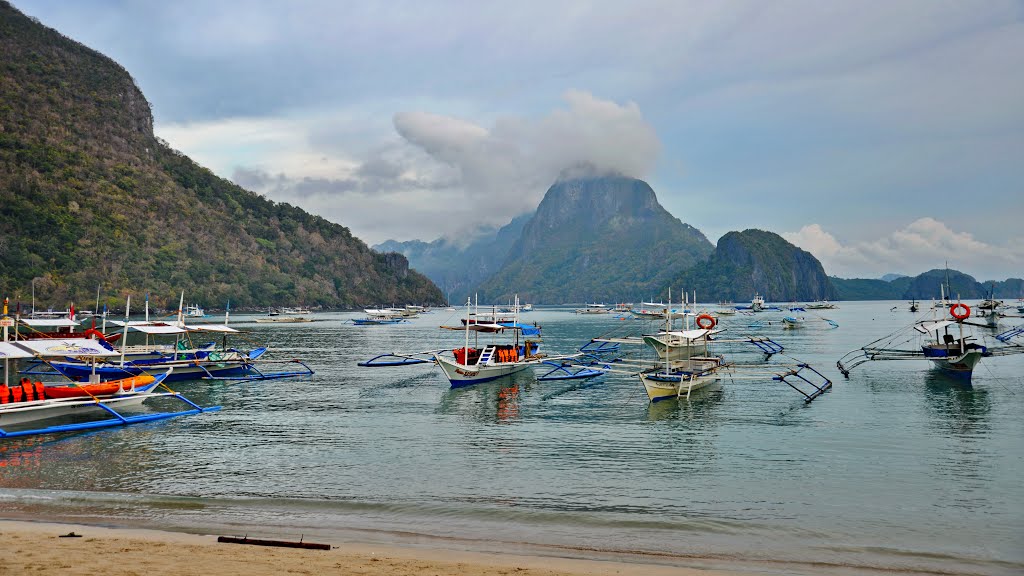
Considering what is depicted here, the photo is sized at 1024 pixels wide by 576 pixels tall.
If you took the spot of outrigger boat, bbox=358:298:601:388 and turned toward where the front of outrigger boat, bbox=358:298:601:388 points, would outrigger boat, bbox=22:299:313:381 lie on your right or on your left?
on your right

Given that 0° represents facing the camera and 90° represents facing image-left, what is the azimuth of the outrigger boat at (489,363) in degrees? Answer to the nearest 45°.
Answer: approximately 45°

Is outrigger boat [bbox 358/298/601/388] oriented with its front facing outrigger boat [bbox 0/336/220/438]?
yes
